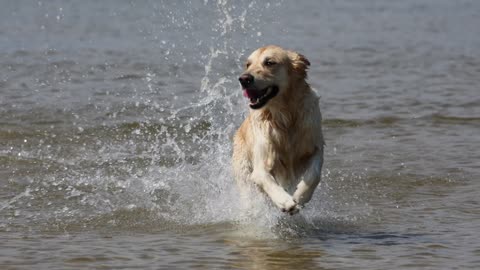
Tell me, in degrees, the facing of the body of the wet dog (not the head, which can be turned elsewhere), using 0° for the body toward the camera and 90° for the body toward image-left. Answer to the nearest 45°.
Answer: approximately 0°

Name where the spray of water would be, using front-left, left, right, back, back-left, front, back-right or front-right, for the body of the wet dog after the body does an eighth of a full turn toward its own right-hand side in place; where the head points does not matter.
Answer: right
